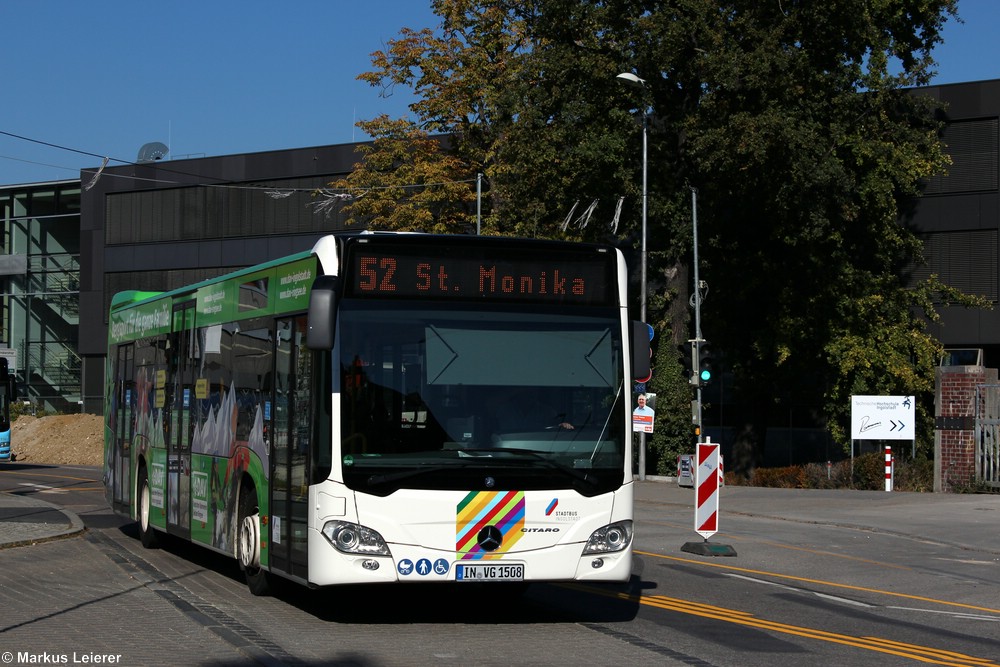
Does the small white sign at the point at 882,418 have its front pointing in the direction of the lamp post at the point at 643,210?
no

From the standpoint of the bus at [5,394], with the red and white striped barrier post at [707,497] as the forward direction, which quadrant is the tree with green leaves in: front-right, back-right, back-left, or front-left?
front-left

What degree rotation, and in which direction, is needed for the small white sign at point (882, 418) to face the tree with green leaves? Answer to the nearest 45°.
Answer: approximately 135° to its right

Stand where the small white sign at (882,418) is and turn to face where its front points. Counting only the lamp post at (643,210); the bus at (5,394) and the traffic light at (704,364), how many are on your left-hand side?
0

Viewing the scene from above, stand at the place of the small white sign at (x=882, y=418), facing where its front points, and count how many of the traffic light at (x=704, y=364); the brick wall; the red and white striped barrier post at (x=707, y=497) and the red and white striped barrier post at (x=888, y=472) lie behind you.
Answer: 0

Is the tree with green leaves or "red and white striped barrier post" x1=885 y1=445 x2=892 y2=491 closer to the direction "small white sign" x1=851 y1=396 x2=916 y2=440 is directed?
the red and white striped barrier post

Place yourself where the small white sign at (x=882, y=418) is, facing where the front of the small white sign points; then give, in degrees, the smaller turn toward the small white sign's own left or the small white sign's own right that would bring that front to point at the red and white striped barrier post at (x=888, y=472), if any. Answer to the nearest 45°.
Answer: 0° — it already faces it

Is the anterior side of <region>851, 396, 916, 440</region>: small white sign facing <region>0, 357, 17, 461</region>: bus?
no

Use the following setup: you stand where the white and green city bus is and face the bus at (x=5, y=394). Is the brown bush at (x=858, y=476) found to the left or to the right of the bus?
right

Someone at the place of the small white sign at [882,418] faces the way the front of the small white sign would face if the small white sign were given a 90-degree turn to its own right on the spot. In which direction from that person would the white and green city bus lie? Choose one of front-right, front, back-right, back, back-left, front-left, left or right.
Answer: left

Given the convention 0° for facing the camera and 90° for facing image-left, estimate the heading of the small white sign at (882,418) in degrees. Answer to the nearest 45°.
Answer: approximately 0°

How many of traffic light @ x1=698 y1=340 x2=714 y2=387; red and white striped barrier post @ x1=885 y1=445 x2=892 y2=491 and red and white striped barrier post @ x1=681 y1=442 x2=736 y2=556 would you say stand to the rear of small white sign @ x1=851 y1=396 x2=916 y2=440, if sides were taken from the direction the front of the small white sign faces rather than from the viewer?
0
